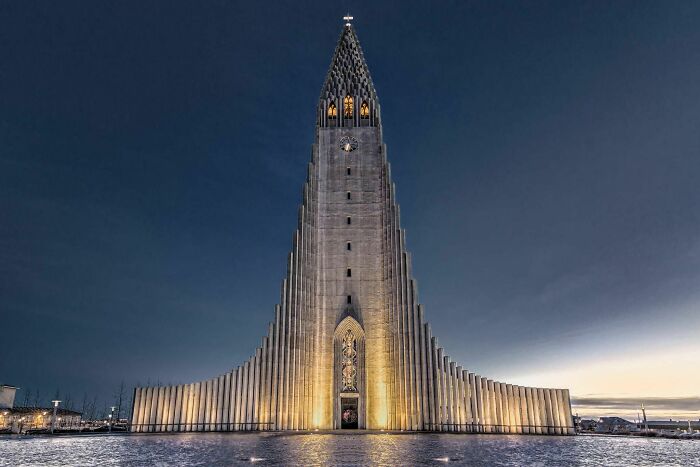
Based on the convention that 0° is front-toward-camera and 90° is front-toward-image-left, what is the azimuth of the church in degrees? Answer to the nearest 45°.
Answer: approximately 0°
